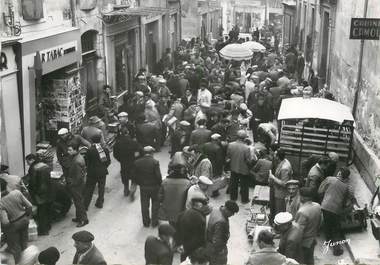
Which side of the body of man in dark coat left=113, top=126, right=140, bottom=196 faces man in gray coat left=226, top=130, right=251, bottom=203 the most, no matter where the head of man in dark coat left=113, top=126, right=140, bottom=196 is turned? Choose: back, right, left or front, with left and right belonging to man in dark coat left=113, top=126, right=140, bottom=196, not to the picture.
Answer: right

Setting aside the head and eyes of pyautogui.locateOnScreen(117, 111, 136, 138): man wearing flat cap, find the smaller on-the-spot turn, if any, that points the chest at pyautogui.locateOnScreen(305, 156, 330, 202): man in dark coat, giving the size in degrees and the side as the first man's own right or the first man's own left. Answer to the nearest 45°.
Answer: approximately 90° to the first man's own left

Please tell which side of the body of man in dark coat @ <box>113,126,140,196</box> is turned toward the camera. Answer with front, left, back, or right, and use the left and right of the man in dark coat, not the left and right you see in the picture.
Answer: back

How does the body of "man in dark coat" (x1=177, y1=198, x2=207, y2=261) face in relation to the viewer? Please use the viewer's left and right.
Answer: facing away from the viewer and to the right of the viewer

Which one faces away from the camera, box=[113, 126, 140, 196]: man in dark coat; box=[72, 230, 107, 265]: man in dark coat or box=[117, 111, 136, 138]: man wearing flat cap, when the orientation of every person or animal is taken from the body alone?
box=[113, 126, 140, 196]: man in dark coat

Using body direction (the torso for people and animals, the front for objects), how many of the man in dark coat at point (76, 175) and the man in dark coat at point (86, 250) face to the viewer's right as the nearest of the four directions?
0

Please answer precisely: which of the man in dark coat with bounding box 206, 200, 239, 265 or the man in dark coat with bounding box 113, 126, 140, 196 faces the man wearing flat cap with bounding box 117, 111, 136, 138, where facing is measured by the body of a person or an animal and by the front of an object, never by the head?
the man in dark coat with bounding box 113, 126, 140, 196
